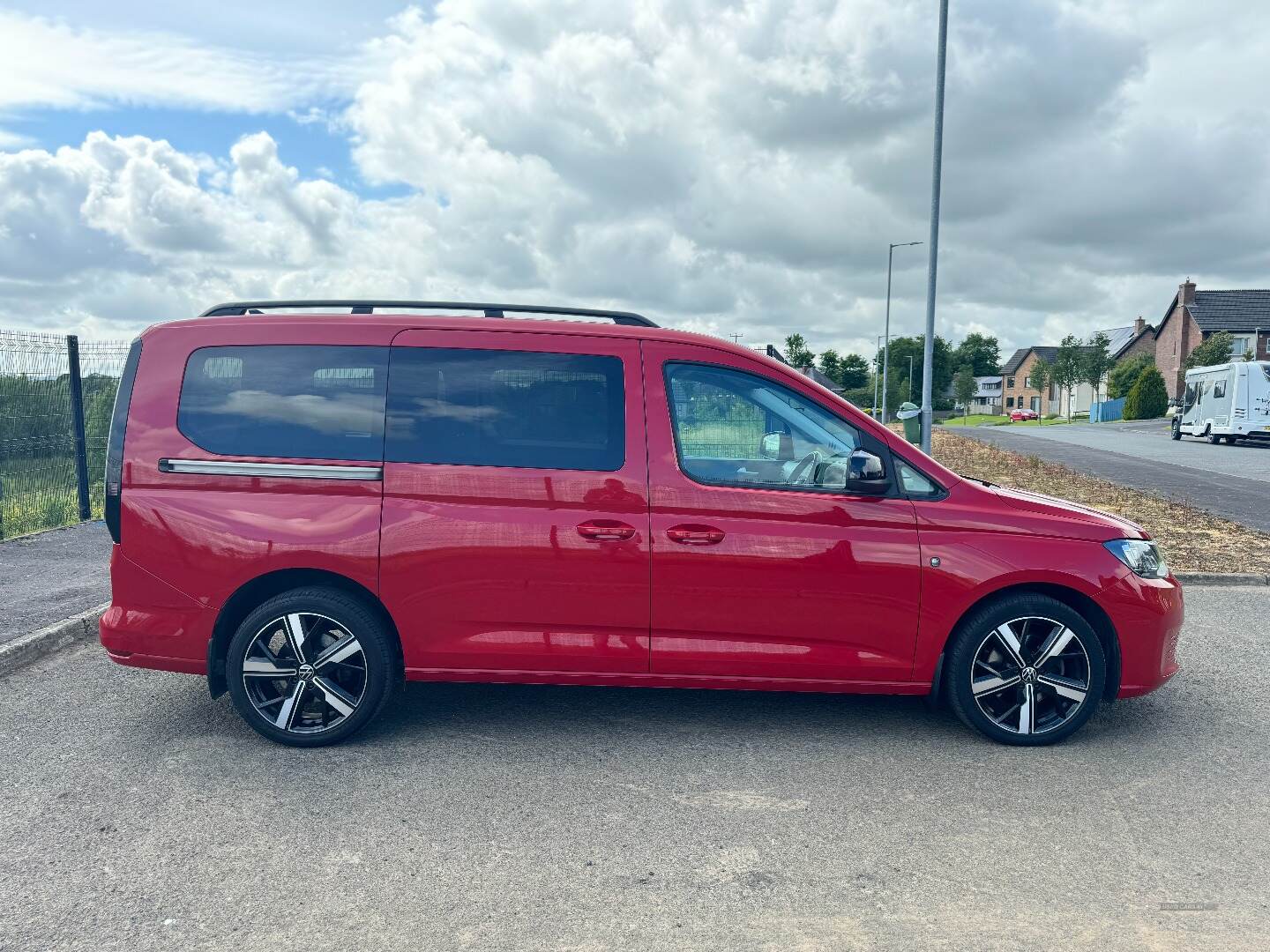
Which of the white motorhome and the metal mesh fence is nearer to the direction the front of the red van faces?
the white motorhome

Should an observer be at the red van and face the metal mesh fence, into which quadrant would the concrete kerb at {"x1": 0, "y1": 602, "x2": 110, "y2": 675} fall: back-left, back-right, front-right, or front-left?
front-left

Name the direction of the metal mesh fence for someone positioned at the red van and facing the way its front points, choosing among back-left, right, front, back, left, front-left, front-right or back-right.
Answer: back-left

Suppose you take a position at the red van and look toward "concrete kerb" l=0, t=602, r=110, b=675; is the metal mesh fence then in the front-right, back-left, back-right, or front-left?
front-right

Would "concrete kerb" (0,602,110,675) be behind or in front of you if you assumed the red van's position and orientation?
behind

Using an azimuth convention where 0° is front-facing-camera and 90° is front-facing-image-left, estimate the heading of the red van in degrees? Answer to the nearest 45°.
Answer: approximately 270°

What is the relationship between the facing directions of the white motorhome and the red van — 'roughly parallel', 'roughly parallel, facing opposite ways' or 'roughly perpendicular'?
roughly perpendicular

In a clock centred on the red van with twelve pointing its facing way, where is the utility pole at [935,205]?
The utility pole is roughly at 10 o'clock from the red van.

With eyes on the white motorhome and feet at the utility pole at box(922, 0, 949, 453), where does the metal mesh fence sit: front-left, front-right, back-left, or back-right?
back-left

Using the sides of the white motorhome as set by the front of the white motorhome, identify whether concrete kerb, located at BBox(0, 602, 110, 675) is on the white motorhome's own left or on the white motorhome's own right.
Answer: on the white motorhome's own left
